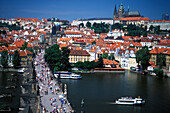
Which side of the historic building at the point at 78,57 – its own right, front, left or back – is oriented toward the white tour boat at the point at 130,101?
front

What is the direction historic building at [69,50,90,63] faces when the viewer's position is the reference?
facing the viewer

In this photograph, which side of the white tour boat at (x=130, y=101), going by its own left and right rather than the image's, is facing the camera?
right

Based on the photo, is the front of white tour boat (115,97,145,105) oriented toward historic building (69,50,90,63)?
no

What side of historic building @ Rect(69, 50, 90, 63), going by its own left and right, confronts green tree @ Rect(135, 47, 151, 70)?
left

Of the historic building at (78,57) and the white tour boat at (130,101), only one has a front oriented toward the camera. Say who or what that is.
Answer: the historic building

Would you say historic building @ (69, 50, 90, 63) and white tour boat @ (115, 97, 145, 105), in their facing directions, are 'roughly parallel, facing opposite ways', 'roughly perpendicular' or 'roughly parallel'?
roughly perpendicular

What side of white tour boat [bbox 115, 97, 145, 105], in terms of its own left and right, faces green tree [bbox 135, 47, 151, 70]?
left

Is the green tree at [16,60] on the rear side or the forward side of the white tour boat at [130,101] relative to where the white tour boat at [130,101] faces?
on the rear side

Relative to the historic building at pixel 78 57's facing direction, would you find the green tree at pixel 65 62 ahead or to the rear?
ahead

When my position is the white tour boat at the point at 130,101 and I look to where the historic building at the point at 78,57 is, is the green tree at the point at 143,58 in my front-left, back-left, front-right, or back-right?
front-right
